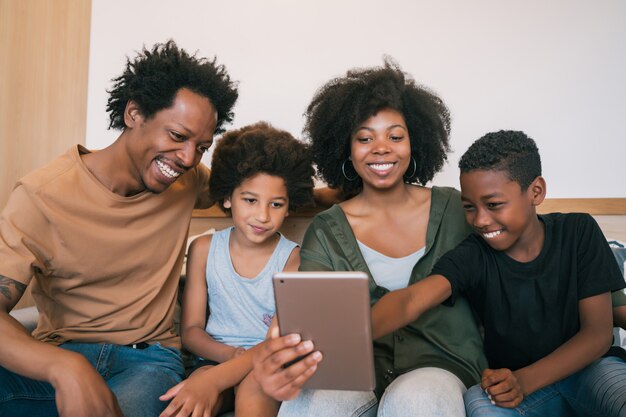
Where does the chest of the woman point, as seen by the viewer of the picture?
toward the camera

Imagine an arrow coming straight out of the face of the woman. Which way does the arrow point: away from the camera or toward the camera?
toward the camera

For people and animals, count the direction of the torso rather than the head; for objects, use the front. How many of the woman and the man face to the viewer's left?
0

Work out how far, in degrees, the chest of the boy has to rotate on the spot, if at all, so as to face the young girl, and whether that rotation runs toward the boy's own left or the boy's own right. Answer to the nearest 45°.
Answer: approximately 45° to the boy's own right

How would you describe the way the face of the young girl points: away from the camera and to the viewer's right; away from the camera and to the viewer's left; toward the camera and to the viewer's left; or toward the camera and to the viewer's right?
toward the camera and to the viewer's right

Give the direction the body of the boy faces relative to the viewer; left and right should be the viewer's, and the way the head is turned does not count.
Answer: facing the viewer and to the left of the viewer

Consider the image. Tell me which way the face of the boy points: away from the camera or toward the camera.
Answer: toward the camera

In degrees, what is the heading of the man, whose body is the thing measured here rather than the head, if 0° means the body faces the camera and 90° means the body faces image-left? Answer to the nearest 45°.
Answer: approximately 315°

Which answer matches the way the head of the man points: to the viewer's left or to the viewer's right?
to the viewer's right
